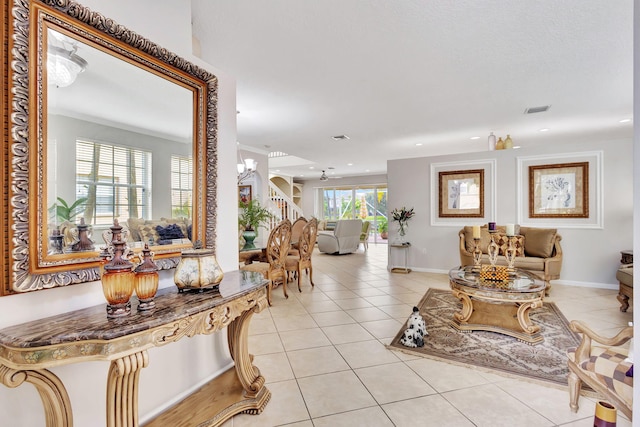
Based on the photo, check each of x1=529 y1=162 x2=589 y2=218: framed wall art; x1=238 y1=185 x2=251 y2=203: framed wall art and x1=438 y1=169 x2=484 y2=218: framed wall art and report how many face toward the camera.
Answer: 3

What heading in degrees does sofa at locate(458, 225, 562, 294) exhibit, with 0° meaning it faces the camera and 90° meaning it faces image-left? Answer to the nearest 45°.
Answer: approximately 45°

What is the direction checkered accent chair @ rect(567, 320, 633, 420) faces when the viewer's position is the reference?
facing the viewer and to the left of the viewer

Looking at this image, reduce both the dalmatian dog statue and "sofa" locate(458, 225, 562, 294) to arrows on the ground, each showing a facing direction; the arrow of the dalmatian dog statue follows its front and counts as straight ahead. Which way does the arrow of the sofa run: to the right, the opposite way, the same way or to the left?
the opposite way

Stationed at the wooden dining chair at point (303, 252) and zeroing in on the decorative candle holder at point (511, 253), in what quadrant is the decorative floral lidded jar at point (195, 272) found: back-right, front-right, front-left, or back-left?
front-right

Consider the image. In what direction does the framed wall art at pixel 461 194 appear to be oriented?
toward the camera

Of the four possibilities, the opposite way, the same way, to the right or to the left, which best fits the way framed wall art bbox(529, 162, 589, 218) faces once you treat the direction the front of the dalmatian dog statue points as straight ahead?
the same way

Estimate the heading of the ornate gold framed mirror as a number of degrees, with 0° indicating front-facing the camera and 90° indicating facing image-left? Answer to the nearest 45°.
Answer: approximately 315°

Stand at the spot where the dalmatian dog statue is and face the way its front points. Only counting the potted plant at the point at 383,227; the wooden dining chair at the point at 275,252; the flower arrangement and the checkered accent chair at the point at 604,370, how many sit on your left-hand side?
1

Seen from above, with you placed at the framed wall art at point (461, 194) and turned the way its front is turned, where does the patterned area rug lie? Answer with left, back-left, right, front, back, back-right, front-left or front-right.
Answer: front

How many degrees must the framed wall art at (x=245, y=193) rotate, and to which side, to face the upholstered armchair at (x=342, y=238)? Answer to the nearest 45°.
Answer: approximately 90° to its left

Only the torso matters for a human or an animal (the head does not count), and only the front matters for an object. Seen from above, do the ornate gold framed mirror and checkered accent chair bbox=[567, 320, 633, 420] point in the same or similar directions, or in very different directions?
very different directions

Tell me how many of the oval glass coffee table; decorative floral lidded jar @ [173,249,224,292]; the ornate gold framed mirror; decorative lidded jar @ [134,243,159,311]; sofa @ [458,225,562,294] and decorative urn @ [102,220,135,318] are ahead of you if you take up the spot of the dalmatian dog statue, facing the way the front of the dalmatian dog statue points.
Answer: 4

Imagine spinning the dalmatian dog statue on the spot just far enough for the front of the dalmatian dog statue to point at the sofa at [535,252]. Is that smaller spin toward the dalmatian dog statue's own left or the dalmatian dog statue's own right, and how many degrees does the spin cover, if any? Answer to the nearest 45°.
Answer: approximately 180°

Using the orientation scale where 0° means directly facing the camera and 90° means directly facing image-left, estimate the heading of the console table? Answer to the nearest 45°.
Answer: approximately 315°

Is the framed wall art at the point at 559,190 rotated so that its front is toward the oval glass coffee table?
yes

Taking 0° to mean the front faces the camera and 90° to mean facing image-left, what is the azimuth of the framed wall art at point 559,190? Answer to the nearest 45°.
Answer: approximately 0°

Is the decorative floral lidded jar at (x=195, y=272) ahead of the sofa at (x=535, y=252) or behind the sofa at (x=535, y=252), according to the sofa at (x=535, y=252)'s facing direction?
ahead

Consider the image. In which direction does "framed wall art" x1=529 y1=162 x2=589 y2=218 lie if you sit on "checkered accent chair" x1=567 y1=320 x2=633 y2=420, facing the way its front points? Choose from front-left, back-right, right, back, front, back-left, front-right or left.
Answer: back-right

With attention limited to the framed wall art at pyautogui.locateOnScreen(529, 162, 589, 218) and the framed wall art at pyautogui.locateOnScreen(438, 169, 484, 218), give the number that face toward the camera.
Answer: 2

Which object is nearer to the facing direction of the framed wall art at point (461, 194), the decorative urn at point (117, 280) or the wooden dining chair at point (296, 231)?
the decorative urn
